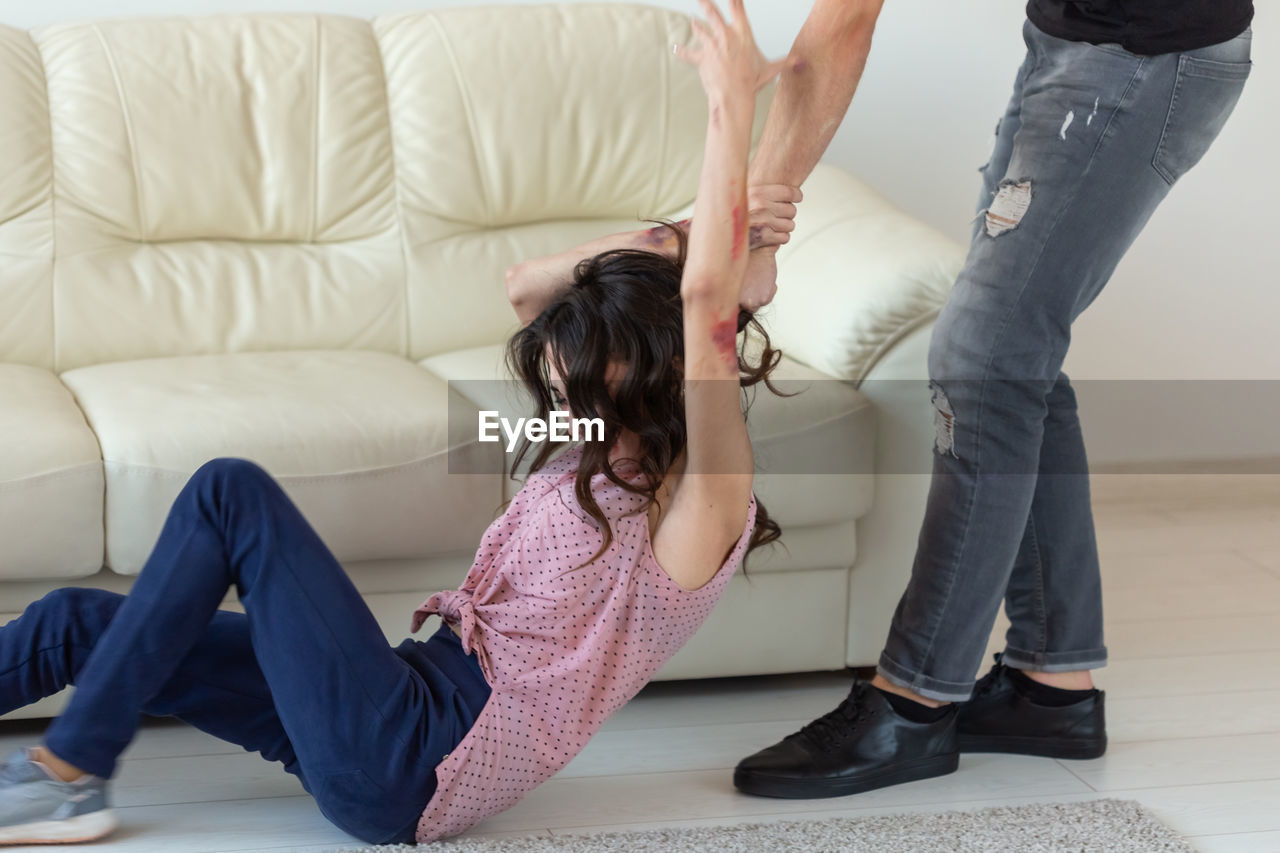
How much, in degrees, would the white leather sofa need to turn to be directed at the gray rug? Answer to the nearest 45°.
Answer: approximately 45° to its left

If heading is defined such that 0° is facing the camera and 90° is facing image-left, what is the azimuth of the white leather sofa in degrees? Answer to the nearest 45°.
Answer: approximately 0°
